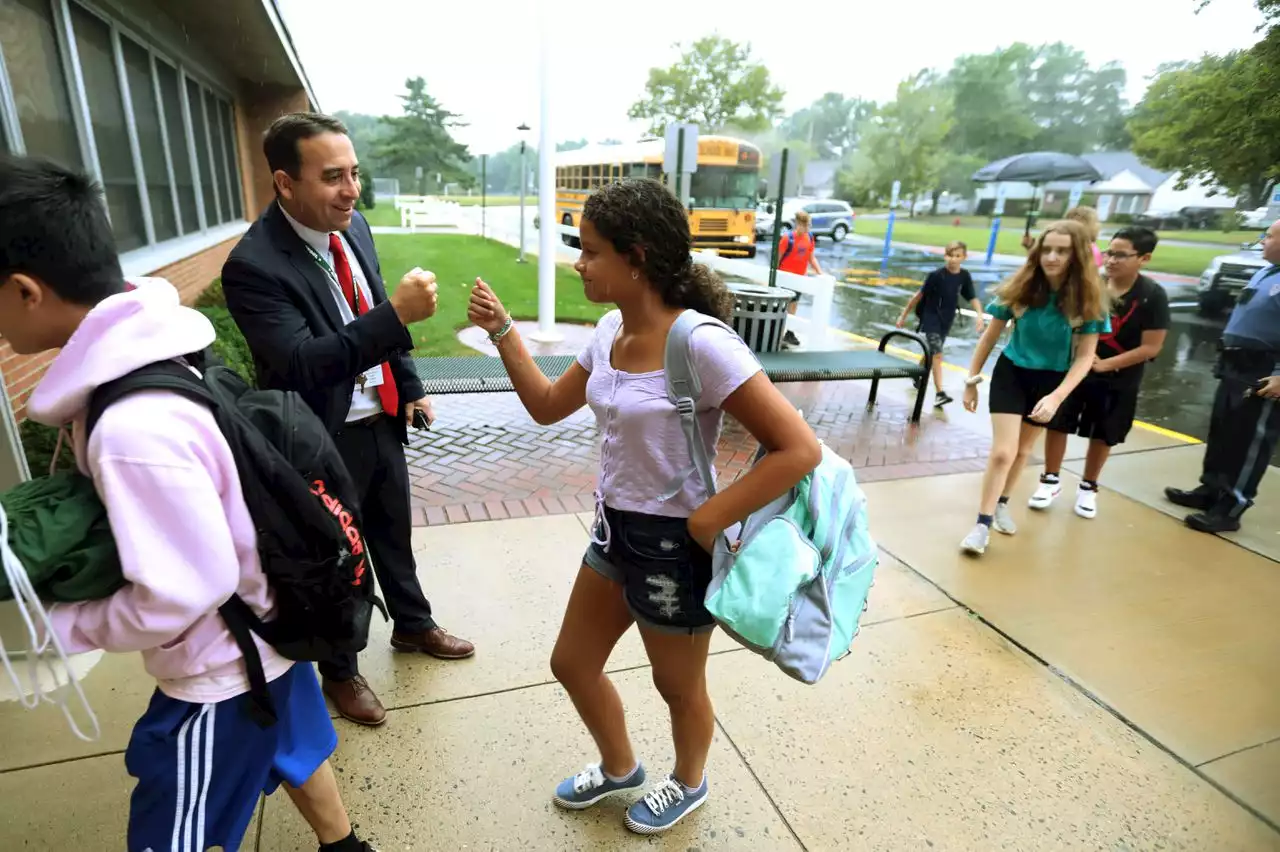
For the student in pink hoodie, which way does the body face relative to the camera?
to the viewer's left

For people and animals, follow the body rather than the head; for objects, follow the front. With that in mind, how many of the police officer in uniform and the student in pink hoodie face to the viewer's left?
2

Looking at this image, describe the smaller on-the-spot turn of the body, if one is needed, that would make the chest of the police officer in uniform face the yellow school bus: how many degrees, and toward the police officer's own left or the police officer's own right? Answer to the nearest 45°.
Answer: approximately 45° to the police officer's own right

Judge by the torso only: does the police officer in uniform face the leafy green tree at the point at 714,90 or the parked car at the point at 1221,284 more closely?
the leafy green tree

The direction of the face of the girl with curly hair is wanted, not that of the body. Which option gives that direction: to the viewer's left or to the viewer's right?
to the viewer's left

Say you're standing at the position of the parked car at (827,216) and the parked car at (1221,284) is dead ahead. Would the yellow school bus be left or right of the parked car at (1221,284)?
right

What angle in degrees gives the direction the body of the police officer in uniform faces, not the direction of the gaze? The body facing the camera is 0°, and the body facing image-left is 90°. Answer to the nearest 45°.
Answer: approximately 90°

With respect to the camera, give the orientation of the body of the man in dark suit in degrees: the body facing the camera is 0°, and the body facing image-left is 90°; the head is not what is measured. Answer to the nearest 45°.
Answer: approximately 315°

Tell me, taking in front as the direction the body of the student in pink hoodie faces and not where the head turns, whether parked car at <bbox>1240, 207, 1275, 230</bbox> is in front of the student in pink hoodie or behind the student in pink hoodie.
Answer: behind
